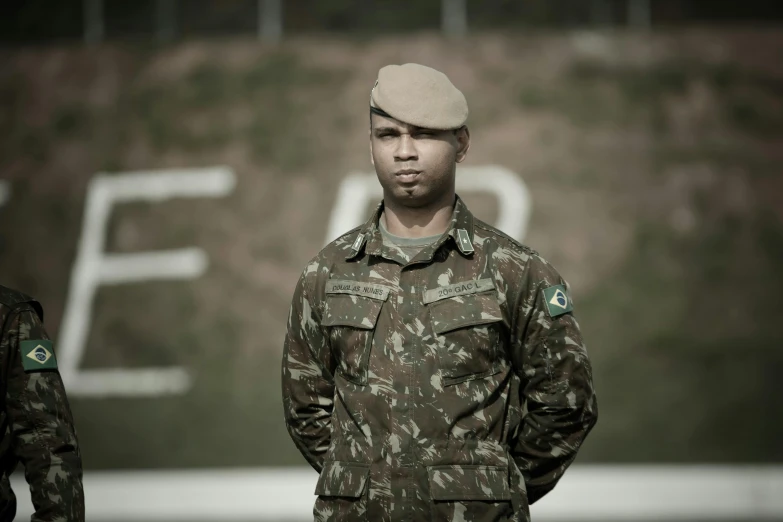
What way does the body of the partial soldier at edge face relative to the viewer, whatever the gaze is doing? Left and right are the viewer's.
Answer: facing the viewer and to the left of the viewer

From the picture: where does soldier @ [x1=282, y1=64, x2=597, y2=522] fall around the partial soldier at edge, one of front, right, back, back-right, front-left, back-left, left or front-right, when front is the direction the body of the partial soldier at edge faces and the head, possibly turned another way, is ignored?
back-left
